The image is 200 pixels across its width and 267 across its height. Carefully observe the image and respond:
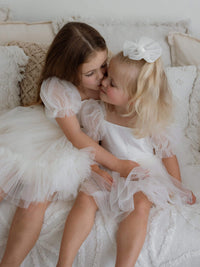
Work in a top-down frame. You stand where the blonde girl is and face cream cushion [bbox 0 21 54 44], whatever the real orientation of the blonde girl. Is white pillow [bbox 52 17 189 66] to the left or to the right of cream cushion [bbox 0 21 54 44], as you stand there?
right

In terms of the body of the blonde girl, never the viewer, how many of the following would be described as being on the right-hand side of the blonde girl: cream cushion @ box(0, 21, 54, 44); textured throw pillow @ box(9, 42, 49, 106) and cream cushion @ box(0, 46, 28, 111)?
3

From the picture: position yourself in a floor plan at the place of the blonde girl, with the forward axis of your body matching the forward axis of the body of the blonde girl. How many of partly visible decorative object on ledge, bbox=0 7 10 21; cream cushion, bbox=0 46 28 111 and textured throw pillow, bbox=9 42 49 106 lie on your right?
3

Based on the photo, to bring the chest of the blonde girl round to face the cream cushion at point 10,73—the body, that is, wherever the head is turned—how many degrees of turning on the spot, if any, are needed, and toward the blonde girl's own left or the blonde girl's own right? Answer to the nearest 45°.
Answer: approximately 90° to the blonde girl's own right

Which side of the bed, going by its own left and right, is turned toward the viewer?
front

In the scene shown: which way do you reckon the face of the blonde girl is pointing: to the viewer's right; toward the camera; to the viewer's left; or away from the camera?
to the viewer's left

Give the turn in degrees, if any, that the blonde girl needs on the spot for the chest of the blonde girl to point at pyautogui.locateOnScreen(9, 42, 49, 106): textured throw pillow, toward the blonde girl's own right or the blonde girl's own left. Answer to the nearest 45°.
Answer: approximately 90° to the blonde girl's own right

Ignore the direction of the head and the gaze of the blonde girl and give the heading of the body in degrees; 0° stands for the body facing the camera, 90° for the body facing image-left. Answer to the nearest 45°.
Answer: approximately 45°

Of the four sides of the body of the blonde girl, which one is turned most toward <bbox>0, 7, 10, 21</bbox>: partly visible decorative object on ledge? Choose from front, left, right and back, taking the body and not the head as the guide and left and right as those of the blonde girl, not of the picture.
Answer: right
